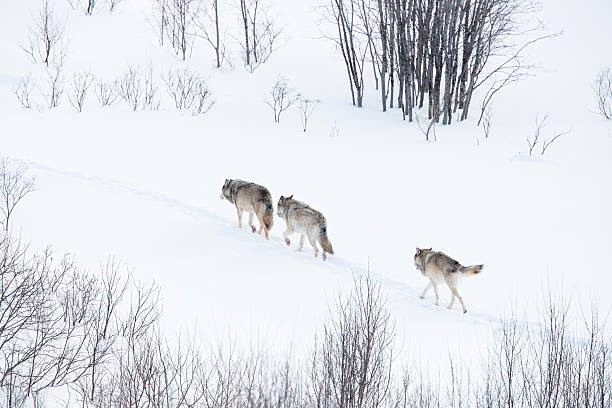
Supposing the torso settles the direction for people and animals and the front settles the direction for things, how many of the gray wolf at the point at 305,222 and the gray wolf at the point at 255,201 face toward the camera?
0

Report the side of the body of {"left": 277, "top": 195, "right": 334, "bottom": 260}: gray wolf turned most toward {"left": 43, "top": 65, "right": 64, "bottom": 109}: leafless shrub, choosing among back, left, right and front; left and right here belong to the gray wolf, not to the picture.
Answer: front

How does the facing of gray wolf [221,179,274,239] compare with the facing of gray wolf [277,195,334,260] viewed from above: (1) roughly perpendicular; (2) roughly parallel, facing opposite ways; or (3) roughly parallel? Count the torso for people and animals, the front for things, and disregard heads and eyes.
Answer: roughly parallel

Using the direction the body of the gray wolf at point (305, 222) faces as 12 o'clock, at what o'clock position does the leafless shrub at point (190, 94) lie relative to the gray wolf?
The leafless shrub is roughly at 1 o'clock from the gray wolf.

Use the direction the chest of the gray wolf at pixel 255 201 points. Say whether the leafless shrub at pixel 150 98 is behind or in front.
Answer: in front

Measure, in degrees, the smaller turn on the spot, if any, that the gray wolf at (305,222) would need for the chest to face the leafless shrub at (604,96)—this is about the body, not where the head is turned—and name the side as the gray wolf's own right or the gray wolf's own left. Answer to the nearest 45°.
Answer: approximately 90° to the gray wolf's own right

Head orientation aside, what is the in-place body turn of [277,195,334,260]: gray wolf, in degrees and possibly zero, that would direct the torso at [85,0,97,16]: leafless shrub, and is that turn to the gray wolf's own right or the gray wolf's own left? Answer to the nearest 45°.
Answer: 0° — it already faces it

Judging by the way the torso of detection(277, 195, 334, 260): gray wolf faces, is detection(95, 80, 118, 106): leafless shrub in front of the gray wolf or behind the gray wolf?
in front

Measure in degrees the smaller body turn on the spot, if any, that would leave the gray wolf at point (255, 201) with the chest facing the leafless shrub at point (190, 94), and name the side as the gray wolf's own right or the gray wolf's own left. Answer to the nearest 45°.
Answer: approximately 45° to the gray wolf's own right

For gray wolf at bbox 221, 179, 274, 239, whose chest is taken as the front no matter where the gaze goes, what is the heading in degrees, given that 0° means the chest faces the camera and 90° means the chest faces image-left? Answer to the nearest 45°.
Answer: approximately 135°

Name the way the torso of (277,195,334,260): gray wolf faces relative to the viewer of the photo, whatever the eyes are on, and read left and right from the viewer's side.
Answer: facing away from the viewer and to the left of the viewer

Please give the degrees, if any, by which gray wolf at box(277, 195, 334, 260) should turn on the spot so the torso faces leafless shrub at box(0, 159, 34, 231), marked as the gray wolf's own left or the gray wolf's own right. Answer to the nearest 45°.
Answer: approximately 45° to the gray wolf's own left

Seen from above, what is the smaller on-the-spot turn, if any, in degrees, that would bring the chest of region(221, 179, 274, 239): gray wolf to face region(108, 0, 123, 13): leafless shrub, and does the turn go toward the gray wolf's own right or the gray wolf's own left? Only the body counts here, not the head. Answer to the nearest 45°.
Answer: approximately 45° to the gray wolf's own right

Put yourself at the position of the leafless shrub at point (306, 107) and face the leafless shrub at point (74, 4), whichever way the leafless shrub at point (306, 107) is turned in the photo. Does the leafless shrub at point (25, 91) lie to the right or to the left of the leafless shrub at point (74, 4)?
left

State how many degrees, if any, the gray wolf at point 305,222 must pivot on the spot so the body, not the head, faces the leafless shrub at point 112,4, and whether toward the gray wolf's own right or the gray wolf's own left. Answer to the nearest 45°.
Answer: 0° — it already faces it

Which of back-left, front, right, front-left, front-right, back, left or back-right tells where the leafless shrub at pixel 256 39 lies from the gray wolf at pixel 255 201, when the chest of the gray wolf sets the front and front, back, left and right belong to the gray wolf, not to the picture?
front-right

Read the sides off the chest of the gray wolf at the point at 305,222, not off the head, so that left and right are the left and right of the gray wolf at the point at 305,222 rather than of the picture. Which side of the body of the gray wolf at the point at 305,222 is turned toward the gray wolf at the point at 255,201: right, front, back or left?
front

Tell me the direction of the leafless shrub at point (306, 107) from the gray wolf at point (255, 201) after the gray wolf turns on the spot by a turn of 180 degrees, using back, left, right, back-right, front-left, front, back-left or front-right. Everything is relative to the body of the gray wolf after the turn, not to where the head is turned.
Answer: back-left

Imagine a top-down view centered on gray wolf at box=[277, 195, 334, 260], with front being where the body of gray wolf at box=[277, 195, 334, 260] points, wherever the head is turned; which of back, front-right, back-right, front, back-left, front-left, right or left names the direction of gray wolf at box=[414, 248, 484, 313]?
back
